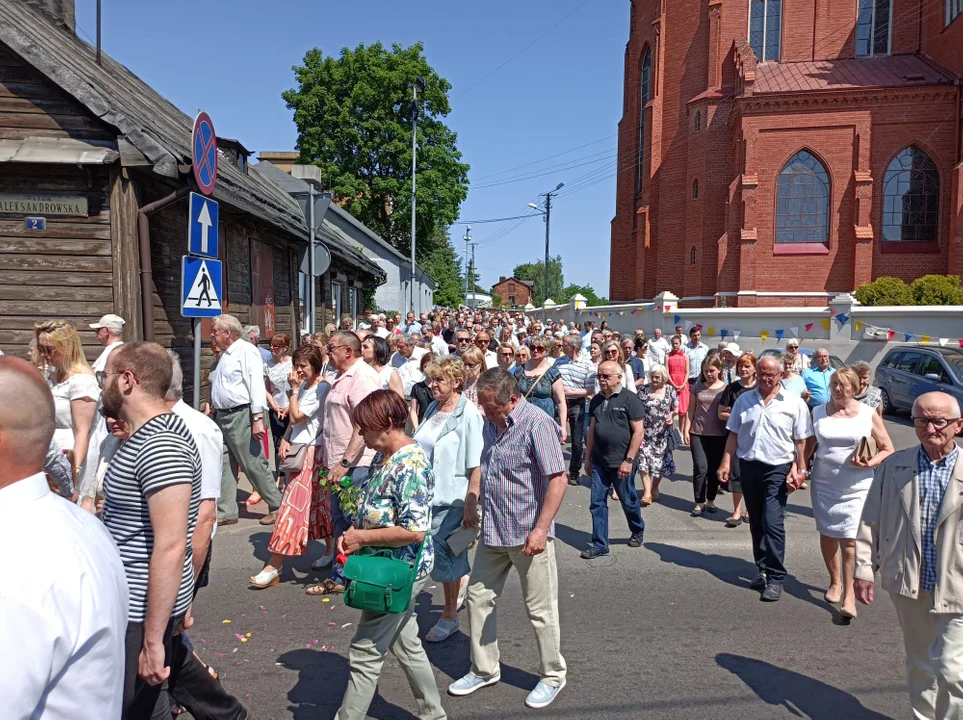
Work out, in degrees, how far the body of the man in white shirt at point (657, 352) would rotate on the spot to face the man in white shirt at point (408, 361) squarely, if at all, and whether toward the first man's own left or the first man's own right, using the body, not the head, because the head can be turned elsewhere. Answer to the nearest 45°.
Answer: approximately 45° to the first man's own right

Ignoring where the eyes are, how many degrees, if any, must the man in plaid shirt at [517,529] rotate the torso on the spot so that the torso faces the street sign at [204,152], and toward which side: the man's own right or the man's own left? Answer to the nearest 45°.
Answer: approximately 90° to the man's own right

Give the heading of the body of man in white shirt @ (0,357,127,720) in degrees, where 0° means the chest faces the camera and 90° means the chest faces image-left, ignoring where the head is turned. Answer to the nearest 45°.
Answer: approximately 135°

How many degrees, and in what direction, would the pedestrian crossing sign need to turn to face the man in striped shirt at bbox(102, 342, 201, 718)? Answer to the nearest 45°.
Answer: approximately 45° to its right
